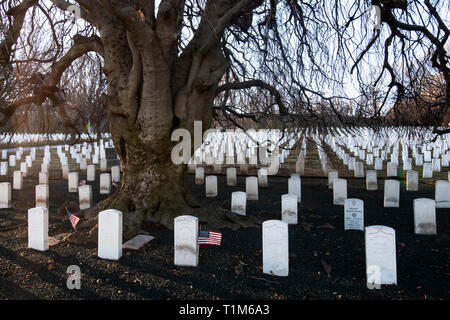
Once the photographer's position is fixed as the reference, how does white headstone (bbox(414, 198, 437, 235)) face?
facing the viewer

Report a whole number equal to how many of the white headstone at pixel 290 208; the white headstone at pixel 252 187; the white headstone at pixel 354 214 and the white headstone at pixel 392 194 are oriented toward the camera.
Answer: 4

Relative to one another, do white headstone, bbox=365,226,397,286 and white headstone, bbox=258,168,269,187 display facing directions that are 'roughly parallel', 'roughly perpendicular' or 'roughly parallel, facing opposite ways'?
roughly parallel

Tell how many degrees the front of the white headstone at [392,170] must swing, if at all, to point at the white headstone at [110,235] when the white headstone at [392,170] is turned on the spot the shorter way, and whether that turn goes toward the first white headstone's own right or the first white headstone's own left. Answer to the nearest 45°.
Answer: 0° — it already faces it

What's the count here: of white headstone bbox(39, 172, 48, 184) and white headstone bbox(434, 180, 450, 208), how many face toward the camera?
2

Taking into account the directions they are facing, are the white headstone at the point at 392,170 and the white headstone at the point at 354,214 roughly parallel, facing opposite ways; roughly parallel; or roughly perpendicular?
roughly parallel

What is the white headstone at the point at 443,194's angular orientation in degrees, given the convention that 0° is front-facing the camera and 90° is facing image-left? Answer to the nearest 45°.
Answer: approximately 0°

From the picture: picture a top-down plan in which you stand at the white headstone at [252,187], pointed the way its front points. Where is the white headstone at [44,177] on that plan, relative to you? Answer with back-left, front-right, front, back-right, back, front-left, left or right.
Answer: right

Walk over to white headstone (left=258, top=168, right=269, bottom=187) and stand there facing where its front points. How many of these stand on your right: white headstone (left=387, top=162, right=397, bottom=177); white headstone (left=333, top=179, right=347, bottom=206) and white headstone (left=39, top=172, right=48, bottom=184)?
1

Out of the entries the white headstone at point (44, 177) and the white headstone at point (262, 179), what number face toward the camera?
2

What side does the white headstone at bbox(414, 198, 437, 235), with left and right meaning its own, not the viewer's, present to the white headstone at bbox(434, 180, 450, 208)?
back

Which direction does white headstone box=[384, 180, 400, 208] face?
toward the camera

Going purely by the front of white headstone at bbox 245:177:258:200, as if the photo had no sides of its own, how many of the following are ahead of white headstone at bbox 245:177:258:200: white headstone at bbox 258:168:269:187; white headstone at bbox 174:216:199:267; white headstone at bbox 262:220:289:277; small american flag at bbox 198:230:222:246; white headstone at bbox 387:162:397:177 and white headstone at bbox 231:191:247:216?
4

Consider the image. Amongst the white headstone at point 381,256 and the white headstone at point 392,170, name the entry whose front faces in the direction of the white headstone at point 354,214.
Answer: the white headstone at point 392,170

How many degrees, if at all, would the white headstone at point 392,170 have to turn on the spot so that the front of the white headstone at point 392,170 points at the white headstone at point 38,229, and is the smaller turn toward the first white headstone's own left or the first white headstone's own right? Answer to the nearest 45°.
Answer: approximately 45° to the first white headstone's own right

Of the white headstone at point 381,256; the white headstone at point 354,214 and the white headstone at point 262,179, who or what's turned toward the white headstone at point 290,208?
the white headstone at point 262,179

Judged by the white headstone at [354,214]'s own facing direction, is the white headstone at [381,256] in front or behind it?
in front

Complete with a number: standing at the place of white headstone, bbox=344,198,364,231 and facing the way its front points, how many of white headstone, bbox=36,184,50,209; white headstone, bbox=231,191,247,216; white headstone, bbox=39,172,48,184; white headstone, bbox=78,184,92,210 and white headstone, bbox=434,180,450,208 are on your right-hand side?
4

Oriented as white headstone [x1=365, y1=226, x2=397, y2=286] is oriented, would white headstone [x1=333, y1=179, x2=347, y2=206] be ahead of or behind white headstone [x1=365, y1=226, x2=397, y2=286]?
behind

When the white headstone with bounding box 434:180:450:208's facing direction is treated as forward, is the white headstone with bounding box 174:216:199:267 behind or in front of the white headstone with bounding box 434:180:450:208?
in front

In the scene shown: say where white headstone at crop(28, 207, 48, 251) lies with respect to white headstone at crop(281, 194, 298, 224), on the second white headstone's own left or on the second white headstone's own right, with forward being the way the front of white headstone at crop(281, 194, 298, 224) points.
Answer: on the second white headstone's own right

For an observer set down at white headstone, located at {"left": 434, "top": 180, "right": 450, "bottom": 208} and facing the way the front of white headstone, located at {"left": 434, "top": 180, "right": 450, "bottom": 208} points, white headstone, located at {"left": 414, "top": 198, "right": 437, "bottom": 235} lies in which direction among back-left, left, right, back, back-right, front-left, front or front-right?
front

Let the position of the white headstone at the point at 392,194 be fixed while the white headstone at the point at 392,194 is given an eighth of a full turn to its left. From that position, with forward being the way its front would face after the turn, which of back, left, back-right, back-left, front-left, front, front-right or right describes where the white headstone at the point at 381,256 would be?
front-right
